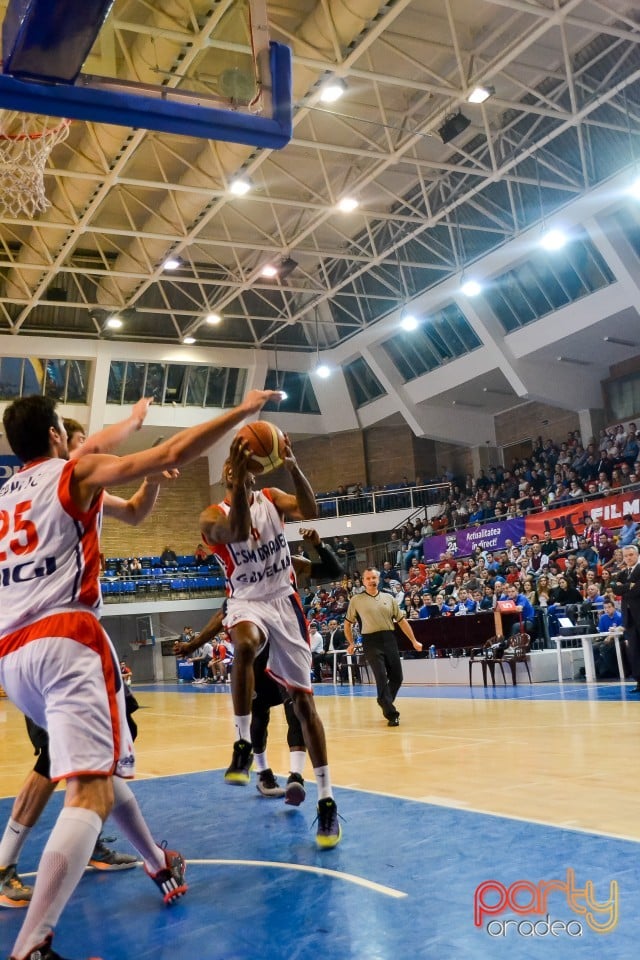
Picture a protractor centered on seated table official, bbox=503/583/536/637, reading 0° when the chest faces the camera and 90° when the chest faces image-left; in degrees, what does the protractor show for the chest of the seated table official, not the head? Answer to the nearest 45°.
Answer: approximately 45°

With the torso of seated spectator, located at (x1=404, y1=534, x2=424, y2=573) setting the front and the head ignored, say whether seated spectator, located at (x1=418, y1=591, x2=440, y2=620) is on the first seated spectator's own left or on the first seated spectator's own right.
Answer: on the first seated spectator's own left

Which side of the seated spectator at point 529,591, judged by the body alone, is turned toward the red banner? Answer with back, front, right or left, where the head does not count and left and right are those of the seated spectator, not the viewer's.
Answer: back

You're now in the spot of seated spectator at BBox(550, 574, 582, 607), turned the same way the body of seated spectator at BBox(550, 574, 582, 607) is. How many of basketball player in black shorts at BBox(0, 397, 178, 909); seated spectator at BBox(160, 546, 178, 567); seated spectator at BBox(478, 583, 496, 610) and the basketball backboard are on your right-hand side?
2

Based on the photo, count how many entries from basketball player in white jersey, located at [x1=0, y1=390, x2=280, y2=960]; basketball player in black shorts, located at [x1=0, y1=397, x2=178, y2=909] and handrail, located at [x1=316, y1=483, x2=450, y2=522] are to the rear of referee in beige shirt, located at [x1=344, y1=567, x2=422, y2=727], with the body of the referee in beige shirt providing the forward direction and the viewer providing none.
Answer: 1

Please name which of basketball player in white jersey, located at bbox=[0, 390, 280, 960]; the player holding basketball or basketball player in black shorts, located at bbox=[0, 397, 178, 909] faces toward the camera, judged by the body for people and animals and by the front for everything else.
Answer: the player holding basketball

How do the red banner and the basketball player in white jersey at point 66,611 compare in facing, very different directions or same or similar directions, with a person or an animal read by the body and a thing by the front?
very different directions

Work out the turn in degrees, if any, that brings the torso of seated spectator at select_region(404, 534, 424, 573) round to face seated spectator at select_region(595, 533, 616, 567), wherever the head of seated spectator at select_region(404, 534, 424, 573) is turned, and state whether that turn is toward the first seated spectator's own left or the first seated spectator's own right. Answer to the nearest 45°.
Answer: approximately 90° to the first seated spectator's own left

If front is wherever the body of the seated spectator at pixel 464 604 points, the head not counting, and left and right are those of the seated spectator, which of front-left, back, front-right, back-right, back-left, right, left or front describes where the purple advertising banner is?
back-right
